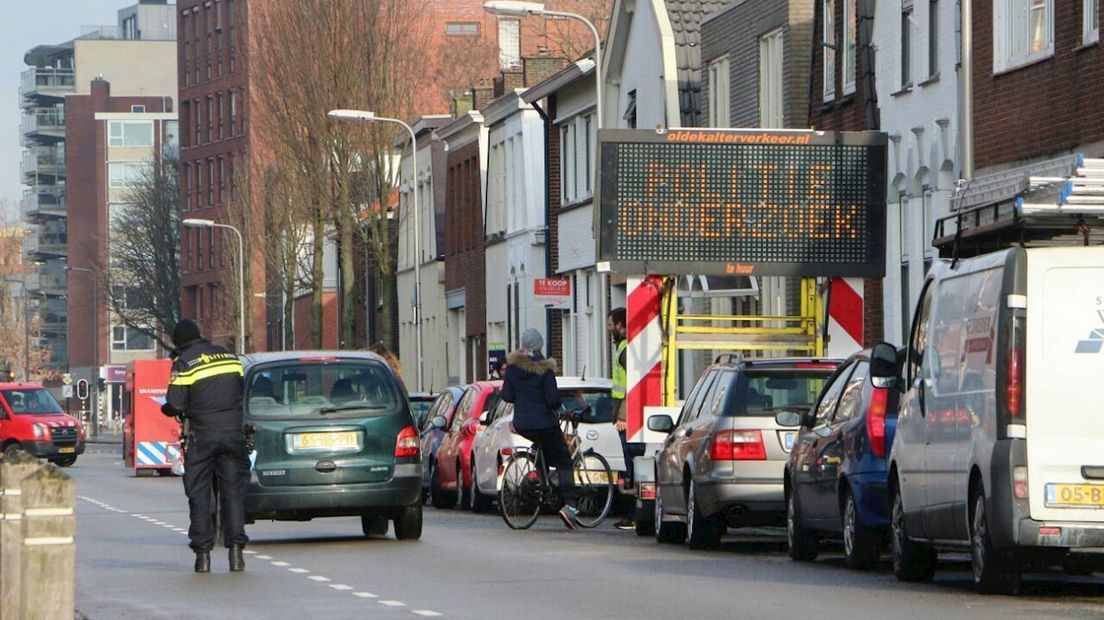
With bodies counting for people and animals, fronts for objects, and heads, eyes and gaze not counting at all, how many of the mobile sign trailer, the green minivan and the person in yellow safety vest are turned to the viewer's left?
1

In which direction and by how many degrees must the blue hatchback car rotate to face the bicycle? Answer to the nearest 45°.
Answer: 0° — it already faces it

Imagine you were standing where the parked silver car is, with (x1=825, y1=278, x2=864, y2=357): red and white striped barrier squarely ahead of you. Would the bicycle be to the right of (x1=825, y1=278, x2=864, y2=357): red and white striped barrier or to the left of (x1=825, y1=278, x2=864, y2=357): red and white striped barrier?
left

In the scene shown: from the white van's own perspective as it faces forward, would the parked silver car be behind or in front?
in front

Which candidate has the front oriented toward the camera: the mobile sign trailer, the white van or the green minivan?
the mobile sign trailer

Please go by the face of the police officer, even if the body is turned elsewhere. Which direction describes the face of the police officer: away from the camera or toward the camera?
away from the camera

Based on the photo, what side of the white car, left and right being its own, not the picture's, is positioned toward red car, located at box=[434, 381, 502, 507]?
front

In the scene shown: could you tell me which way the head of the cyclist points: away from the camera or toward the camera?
away from the camera
